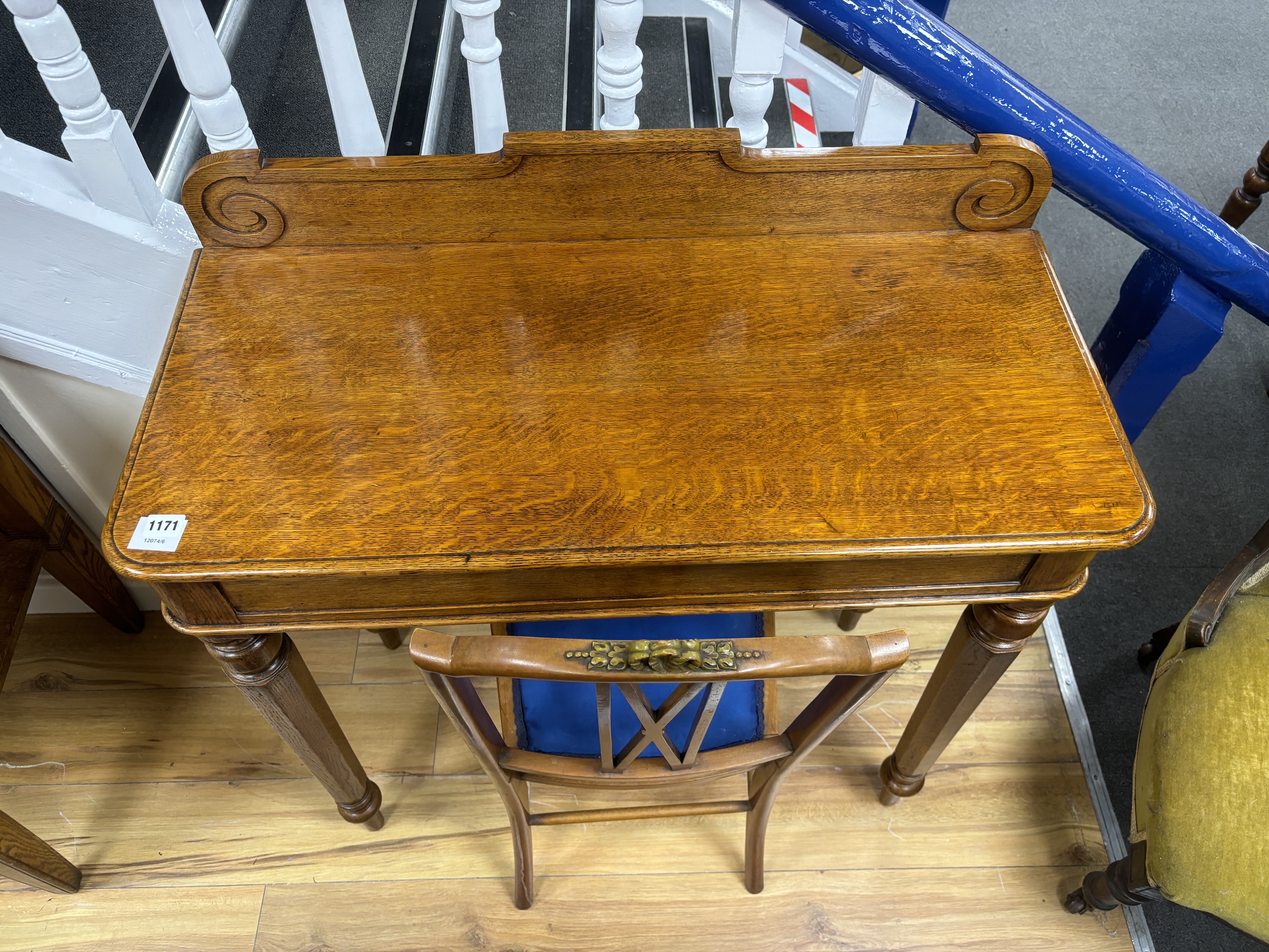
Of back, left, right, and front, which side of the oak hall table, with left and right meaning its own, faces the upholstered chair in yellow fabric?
left

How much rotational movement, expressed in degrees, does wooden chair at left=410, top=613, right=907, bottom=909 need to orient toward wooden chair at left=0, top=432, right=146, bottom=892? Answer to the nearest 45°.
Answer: approximately 90° to its left

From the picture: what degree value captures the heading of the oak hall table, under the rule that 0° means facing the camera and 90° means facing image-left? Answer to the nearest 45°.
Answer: approximately 0°

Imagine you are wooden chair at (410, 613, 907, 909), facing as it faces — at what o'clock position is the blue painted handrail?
The blue painted handrail is roughly at 1 o'clock from the wooden chair.

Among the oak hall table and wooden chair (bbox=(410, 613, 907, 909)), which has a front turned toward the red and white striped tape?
the wooden chair

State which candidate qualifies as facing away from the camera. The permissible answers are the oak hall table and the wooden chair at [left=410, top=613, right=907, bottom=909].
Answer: the wooden chair

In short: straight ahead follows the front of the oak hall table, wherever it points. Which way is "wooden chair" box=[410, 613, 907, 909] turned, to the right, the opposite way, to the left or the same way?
the opposite way

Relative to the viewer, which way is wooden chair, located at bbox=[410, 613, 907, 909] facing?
away from the camera

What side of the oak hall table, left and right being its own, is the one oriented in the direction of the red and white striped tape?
back

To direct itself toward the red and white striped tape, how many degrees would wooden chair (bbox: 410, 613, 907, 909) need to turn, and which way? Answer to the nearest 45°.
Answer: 0° — it already faces it

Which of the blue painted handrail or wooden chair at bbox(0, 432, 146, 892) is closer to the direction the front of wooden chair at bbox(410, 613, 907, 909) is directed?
the blue painted handrail

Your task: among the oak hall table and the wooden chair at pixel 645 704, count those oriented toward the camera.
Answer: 1
